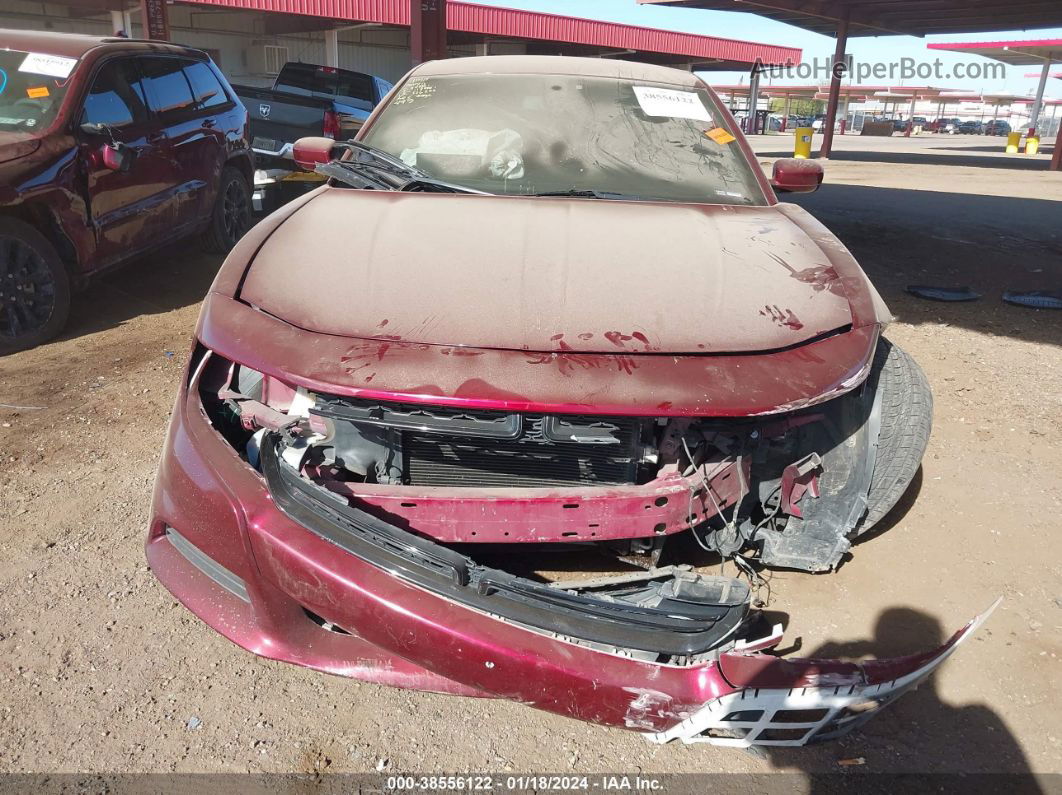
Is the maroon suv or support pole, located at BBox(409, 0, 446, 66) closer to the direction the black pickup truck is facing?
the support pole

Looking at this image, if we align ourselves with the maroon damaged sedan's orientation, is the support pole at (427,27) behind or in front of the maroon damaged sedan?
behind

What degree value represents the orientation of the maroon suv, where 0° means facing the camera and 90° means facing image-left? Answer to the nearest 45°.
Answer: approximately 45°

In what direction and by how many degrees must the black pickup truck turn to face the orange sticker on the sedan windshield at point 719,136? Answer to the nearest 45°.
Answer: approximately 135° to its right

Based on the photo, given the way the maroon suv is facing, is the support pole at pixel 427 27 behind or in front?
behind

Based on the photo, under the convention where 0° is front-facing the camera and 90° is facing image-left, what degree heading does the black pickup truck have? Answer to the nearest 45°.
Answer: approximately 225°

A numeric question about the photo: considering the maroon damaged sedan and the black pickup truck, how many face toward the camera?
1

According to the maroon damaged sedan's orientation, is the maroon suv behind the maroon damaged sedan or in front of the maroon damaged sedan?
behind

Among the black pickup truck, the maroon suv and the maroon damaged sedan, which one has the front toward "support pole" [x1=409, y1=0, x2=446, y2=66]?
the black pickup truck

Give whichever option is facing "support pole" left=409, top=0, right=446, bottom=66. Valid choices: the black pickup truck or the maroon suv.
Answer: the black pickup truck

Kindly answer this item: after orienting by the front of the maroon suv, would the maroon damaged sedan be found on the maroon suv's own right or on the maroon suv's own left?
on the maroon suv's own left
